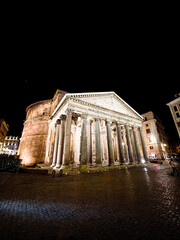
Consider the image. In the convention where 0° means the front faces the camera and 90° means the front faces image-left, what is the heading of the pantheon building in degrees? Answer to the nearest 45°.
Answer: approximately 315°

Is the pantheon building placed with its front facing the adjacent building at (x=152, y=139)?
no

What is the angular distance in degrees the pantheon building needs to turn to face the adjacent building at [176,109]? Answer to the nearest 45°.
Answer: approximately 45° to its left
